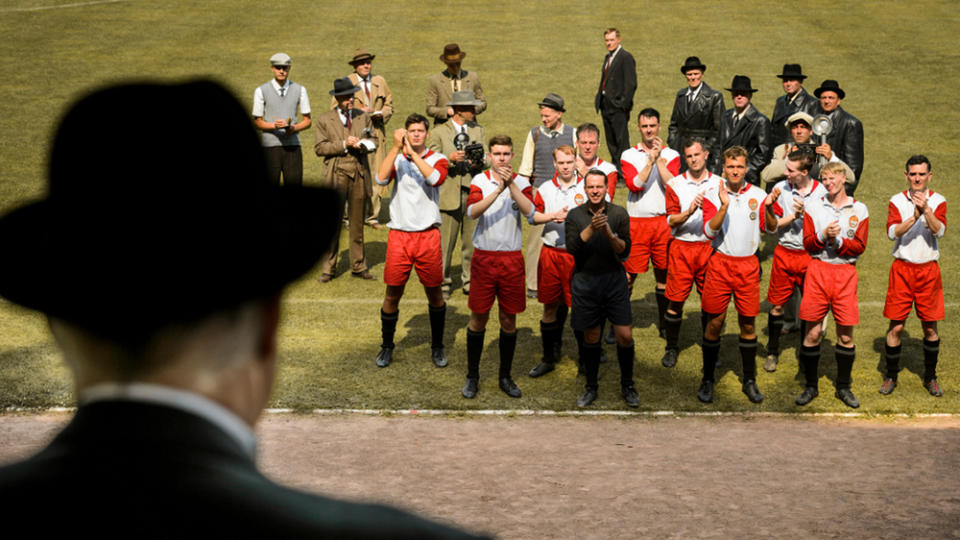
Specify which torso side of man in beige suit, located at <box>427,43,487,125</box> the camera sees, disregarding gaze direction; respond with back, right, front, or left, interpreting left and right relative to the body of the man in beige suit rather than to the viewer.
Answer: front

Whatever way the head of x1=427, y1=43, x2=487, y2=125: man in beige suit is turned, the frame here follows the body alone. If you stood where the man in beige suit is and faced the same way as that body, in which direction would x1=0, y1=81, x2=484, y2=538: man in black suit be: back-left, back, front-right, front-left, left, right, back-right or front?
front

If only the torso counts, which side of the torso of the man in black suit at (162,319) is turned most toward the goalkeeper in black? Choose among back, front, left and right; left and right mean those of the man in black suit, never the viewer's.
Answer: front

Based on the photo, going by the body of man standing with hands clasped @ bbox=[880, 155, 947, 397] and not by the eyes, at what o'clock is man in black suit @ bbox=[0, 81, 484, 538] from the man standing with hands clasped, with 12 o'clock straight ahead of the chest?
The man in black suit is roughly at 12 o'clock from the man standing with hands clasped.

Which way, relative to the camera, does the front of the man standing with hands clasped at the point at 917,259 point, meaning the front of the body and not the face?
toward the camera

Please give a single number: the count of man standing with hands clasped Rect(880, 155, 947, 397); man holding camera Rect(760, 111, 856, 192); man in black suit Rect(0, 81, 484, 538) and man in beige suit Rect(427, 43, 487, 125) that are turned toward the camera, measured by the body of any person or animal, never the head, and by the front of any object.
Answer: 3

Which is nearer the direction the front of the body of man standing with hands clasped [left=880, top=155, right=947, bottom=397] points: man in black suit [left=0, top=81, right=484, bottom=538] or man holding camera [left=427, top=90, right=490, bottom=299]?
the man in black suit

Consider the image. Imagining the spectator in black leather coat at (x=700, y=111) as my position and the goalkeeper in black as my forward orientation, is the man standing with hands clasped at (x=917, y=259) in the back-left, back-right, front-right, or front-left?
front-left

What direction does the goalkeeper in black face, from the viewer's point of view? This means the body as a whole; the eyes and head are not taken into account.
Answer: toward the camera

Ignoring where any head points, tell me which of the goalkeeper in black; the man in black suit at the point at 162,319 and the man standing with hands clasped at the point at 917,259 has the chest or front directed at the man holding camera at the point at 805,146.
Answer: the man in black suit
